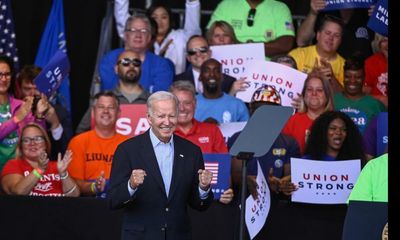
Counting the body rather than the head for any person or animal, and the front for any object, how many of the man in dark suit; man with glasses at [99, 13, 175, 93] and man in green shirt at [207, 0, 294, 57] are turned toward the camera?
3

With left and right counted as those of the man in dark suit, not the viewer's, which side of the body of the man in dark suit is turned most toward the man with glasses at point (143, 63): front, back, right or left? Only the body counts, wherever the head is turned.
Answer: back

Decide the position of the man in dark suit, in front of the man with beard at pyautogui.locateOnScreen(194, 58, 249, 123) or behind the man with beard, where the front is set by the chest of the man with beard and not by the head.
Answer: in front

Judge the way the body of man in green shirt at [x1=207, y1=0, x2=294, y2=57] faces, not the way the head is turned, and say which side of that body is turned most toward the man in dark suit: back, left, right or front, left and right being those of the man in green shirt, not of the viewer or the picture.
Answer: front

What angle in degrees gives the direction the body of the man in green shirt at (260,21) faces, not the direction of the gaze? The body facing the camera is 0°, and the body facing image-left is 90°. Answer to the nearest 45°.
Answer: approximately 0°

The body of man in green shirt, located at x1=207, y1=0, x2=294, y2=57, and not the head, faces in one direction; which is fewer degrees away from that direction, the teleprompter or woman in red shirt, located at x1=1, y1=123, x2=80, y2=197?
the teleprompter

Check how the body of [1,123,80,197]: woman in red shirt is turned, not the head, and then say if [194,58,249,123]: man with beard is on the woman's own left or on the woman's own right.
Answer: on the woman's own left
